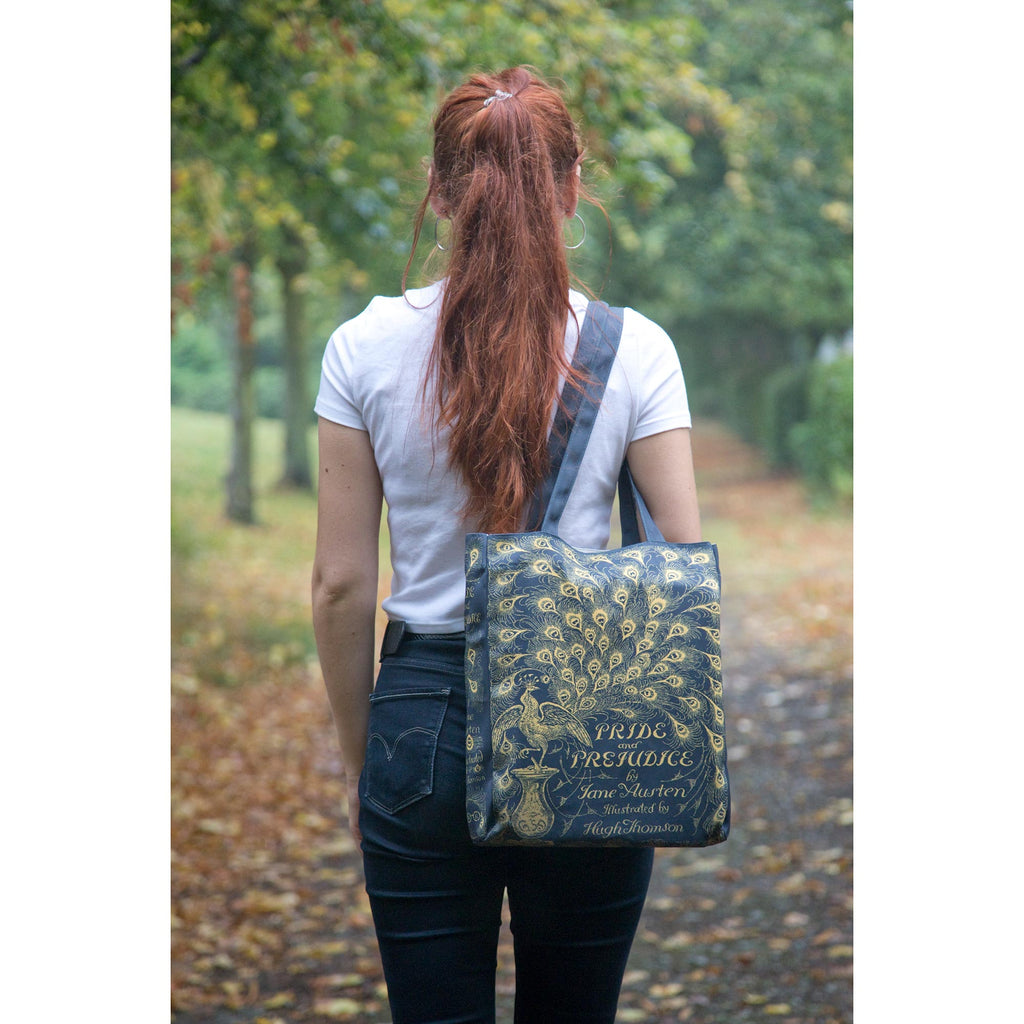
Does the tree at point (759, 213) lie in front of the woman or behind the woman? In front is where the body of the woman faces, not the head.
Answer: in front

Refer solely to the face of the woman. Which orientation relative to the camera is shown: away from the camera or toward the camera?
away from the camera

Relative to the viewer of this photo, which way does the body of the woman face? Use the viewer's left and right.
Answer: facing away from the viewer
